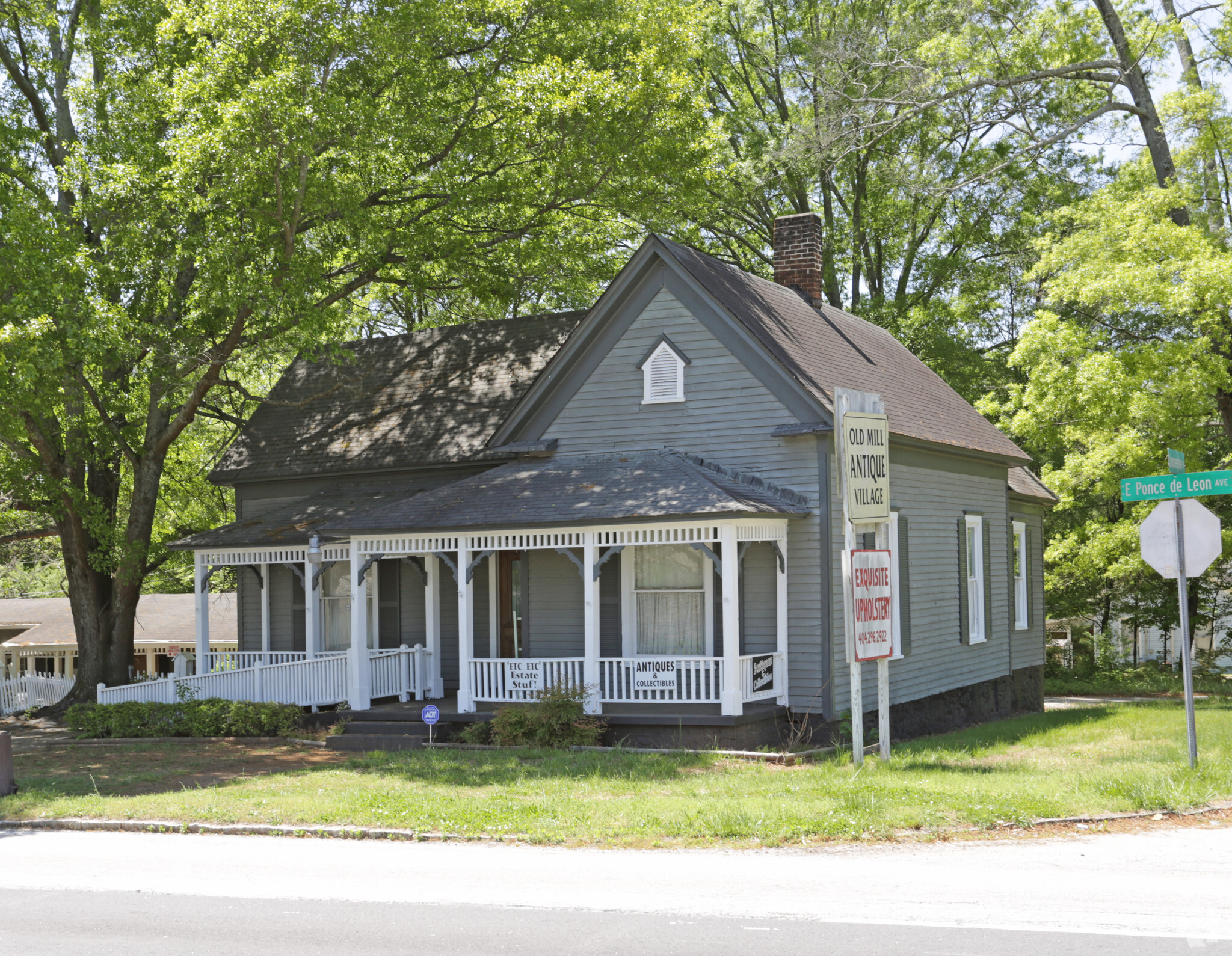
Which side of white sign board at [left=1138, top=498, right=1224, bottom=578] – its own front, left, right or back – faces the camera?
back

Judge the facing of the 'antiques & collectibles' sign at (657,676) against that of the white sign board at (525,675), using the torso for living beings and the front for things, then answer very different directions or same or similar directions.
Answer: same or similar directions

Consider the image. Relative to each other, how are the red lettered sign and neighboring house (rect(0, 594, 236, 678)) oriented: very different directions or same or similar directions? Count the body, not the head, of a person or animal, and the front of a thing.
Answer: same or similar directions

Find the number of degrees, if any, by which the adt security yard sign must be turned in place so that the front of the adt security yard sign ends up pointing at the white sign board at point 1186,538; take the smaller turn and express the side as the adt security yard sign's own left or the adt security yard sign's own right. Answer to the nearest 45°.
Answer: approximately 45° to the adt security yard sign's own left

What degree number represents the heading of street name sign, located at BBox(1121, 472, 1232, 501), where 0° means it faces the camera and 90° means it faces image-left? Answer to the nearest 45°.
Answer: approximately 0°

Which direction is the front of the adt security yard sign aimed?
toward the camera

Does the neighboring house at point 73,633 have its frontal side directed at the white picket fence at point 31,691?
yes

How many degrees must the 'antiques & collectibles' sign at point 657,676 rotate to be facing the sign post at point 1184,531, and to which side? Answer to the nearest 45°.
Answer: approximately 45° to its left

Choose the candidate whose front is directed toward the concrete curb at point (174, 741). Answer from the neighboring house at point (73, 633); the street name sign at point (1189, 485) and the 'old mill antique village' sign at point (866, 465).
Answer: the neighboring house
